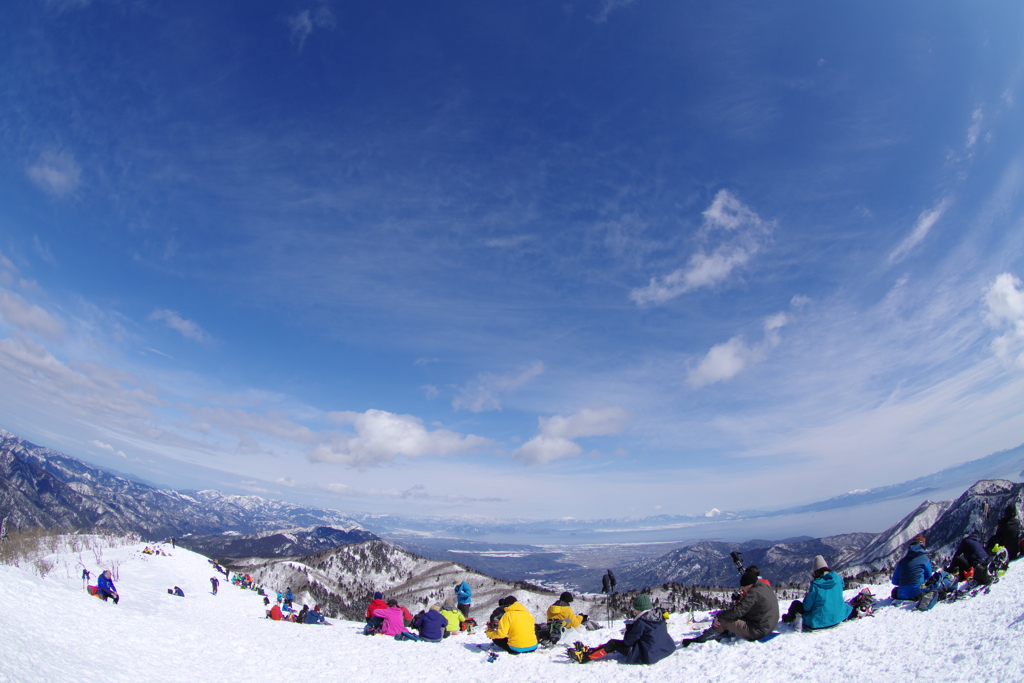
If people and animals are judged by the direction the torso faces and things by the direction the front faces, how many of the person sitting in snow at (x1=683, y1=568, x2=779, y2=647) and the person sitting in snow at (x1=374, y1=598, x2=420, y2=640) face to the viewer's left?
1

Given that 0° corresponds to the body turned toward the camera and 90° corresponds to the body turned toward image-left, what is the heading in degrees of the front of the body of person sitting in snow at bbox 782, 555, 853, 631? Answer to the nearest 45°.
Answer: approximately 135°

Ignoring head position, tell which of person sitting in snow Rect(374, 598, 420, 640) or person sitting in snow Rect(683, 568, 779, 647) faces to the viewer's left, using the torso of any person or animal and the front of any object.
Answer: person sitting in snow Rect(683, 568, 779, 647)

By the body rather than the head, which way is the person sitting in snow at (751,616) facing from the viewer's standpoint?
to the viewer's left

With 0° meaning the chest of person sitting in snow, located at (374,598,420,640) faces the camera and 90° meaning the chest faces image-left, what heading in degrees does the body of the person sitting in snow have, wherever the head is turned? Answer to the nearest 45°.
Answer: approximately 225°

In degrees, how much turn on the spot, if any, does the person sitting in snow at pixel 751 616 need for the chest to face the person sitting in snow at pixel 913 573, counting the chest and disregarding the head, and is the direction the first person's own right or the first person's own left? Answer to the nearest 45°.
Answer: approximately 135° to the first person's own right

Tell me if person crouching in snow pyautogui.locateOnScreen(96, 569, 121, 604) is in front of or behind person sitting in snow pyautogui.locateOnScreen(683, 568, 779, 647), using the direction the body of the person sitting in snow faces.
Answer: in front

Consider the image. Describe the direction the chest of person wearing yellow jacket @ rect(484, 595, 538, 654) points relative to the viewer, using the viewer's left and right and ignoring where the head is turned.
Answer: facing away from the viewer and to the left of the viewer
